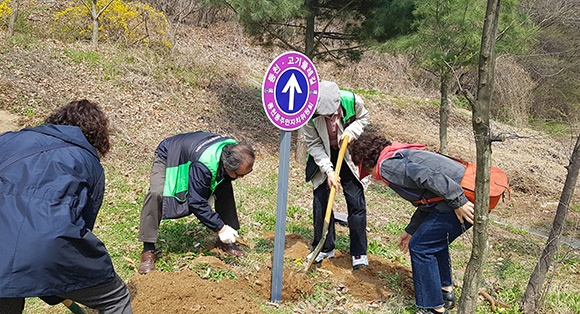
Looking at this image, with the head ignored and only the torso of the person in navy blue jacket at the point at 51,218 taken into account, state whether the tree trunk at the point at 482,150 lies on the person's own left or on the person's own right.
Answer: on the person's own right

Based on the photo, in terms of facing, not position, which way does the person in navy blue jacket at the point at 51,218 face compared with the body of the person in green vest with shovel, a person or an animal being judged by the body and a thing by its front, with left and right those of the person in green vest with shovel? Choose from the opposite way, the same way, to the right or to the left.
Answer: the opposite way

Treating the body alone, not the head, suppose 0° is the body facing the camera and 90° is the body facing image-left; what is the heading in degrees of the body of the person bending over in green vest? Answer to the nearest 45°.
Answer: approximately 315°

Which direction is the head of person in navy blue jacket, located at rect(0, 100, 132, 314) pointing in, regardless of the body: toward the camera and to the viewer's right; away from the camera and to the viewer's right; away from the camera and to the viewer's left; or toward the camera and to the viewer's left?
away from the camera and to the viewer's right

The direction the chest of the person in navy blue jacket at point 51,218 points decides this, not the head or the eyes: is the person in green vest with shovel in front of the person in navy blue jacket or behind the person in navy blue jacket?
in front

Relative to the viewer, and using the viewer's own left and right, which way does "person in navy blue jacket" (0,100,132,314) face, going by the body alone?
facing away from the viewer and to the right of the viewer

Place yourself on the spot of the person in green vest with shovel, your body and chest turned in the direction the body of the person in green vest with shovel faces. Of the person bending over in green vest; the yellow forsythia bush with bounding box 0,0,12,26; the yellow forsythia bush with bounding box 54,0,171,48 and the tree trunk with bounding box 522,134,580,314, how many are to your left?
1

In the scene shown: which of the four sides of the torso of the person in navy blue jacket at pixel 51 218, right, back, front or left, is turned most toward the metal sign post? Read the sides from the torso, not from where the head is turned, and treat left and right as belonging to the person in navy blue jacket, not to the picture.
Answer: front

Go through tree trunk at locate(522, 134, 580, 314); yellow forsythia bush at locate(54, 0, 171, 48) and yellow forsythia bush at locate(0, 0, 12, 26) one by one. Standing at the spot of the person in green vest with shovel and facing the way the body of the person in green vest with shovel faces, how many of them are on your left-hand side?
1

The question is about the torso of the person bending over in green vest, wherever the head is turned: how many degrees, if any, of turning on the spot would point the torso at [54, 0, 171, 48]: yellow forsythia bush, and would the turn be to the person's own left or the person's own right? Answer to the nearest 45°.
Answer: approximately 135° to the person's own left
